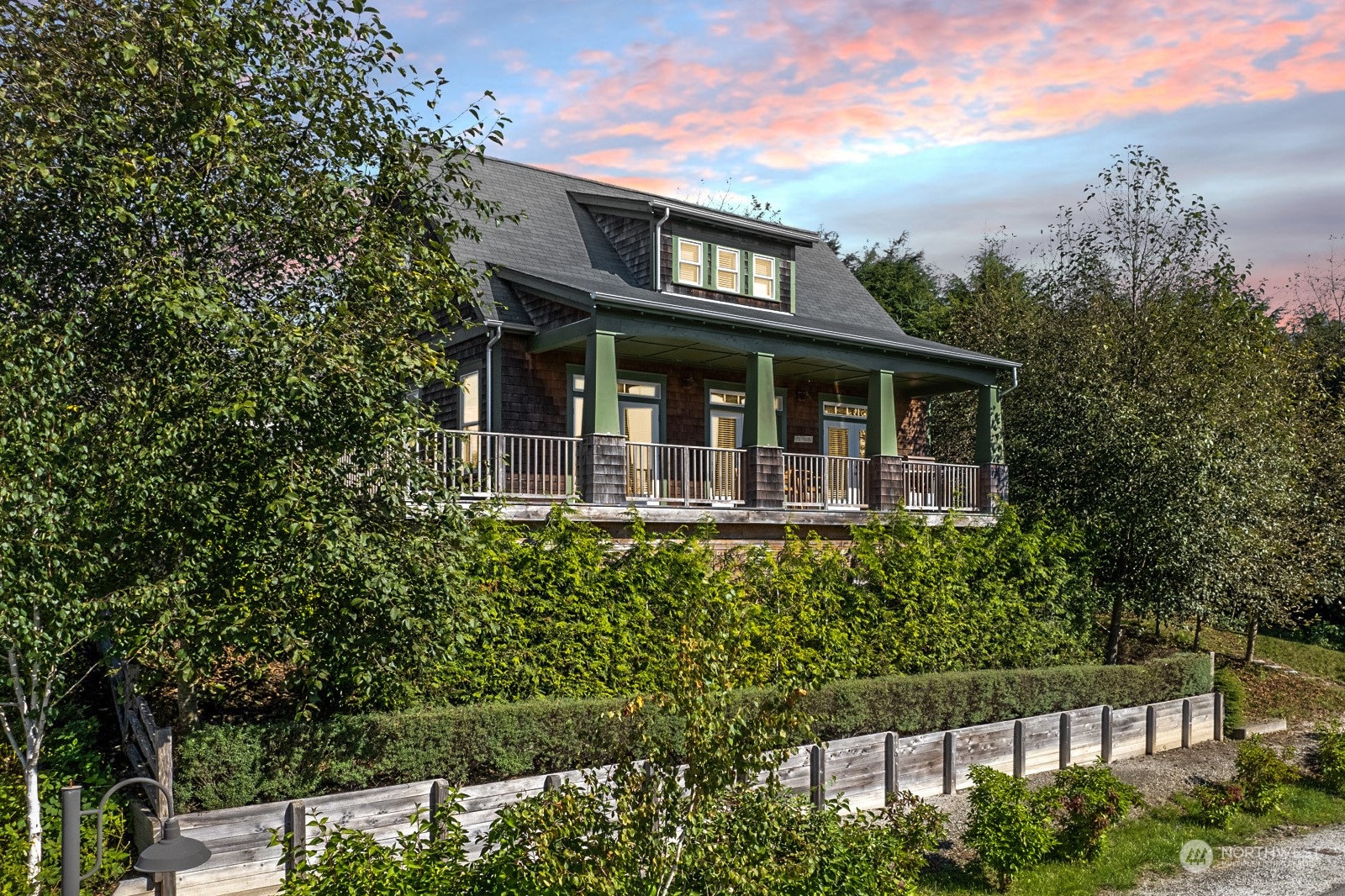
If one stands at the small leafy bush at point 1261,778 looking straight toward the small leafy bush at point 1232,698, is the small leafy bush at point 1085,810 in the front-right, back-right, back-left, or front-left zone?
back-left

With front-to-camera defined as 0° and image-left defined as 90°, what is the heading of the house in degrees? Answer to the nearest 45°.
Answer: approximately 315°

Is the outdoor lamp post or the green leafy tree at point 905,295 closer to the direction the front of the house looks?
the outdoor lamp post

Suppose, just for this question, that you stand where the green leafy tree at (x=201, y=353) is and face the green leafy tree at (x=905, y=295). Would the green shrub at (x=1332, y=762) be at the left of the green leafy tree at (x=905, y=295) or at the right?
right

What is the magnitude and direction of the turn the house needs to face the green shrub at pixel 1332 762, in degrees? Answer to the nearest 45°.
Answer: approximately 45° to its left

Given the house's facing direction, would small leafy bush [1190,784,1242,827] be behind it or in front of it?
in front

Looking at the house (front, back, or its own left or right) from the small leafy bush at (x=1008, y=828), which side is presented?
front

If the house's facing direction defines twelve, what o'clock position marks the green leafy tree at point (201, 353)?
The green leafy tree is roughly at 2 o'clock from the house.

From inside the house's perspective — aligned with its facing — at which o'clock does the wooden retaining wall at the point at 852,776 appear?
The wooden retaining wall is roughly at 1 o'clock from the house.

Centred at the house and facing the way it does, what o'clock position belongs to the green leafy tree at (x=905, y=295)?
The green leafy tree is roughly at 8 o'clock from the house.

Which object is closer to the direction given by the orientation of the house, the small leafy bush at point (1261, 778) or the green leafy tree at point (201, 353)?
the small leafy bush

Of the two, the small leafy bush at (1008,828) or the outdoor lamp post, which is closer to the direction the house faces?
the small leafy bush

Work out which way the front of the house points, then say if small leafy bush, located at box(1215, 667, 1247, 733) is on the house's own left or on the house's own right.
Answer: on the house's own left

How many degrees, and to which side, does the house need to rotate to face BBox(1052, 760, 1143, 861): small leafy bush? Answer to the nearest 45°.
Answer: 0° — it already faces it

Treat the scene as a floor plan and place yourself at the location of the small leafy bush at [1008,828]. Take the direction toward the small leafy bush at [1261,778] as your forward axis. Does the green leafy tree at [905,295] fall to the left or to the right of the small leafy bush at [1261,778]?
left
